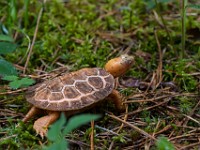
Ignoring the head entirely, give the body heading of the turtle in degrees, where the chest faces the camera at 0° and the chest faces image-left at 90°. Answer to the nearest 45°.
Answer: approximately 225°
